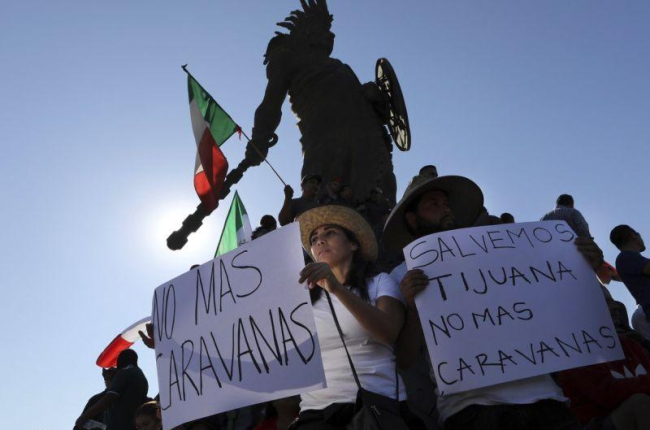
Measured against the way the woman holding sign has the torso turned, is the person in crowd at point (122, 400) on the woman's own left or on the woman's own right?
on the woman's own right

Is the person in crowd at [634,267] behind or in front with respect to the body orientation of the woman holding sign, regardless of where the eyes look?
behind

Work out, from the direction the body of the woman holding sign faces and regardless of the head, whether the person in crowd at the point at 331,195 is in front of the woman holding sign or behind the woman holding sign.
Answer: behind

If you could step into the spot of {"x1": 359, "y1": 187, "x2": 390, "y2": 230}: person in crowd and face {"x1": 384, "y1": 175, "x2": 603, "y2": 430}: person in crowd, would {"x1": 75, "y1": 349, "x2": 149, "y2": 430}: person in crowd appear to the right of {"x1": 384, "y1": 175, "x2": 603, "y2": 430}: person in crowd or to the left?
right

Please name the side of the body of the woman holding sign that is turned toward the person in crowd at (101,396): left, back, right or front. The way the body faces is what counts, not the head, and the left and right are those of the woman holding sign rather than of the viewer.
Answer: right

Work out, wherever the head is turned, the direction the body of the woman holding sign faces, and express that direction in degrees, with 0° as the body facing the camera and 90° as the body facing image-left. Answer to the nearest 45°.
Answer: approximately 45°
